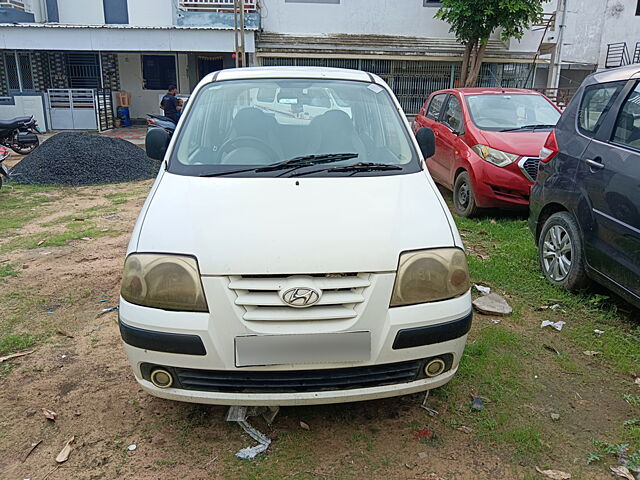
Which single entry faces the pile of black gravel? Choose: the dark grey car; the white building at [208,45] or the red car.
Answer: the white building

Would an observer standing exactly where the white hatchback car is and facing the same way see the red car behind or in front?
behind

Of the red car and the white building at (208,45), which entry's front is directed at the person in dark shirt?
the white building

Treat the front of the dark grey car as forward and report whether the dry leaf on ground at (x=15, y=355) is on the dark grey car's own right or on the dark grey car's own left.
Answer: on the dark grey car's own right

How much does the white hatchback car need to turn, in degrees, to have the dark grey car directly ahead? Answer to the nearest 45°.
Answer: approximately 135° to its left

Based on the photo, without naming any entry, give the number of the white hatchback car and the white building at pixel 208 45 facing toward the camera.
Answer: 2

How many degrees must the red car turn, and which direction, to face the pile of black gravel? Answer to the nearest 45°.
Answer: approximately 135° to its right

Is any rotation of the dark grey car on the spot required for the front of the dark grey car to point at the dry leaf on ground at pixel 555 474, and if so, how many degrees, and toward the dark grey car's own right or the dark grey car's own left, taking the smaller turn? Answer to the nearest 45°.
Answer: approximately 45° to the dark grey car's own right

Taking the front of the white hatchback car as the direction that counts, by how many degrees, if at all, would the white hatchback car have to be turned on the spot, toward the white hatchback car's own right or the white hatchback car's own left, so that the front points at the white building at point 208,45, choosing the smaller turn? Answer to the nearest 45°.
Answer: approximately 180°

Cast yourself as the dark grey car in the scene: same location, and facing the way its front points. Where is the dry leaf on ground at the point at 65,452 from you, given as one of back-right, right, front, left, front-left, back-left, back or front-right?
right

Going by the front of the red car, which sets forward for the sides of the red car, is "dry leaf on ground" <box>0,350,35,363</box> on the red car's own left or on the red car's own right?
on the red car's own right

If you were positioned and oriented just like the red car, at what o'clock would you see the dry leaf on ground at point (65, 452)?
The dry leaf on ground is roughly at 2 o'clock from the red car.

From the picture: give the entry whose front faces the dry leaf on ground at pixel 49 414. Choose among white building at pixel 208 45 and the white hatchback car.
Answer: the white building

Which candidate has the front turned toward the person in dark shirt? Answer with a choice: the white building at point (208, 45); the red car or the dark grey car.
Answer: the white building

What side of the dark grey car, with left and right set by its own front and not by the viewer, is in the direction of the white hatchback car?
right

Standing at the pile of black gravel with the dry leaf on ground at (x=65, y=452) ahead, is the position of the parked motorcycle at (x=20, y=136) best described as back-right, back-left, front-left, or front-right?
back-right
